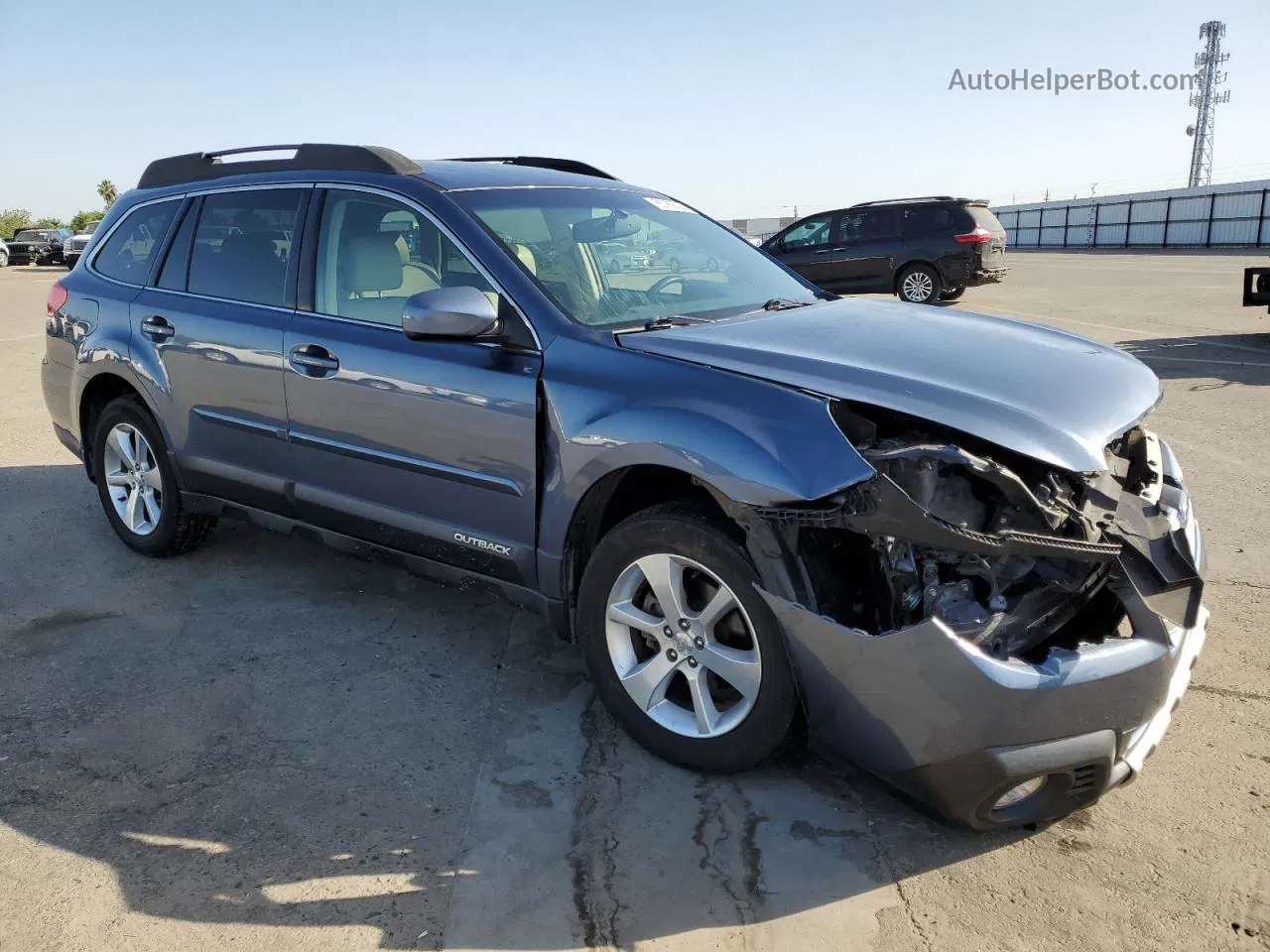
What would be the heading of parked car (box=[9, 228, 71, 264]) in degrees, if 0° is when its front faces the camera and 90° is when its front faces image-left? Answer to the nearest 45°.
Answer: approximately 45°

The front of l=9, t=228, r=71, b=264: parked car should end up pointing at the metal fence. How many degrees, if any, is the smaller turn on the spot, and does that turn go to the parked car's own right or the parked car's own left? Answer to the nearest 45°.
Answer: approximately 90° to the parked car's own left

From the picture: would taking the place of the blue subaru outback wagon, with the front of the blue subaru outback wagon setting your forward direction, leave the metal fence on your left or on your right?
on your left

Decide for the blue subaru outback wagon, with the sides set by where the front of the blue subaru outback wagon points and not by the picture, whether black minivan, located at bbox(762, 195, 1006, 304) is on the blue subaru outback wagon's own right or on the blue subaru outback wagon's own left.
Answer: on the blue subaru outback wagon's own left

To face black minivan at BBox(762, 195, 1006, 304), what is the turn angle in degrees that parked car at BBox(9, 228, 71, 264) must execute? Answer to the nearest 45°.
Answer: approximately 45° to its left

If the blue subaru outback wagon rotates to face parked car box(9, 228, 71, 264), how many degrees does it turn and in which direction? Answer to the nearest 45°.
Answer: approximately 180°
